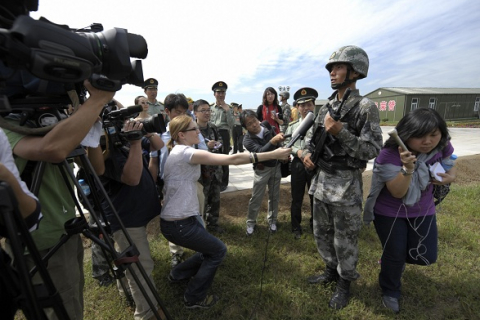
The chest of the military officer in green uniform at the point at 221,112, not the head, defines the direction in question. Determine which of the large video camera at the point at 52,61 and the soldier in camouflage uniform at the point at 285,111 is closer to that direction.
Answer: the large video camera

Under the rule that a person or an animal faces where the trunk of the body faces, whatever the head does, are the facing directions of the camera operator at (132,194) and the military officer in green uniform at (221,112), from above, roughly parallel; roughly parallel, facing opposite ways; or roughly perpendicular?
roughly perpendicular

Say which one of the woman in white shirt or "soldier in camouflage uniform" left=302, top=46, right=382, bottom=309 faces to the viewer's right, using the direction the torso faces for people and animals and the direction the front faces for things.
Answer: the woman in white shirt

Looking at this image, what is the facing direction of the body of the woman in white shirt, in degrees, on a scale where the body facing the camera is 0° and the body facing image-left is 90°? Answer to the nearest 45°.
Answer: approximately 270°

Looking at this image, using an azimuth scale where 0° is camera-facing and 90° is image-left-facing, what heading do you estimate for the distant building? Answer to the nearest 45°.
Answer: approximately 45°

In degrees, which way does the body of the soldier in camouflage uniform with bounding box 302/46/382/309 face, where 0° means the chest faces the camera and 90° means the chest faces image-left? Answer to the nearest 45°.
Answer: approximately 45°

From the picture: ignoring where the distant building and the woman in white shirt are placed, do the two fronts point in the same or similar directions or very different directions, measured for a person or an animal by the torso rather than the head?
very different directions

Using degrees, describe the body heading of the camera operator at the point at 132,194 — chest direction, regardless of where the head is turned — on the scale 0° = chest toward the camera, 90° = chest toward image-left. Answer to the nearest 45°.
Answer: approximately 270°

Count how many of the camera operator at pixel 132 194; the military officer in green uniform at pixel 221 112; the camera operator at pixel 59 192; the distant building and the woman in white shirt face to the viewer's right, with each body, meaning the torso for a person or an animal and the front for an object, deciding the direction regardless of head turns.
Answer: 3

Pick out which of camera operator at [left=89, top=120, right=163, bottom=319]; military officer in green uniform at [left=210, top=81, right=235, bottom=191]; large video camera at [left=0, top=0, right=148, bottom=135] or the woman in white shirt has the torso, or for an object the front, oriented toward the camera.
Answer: the military officer in green uniform
